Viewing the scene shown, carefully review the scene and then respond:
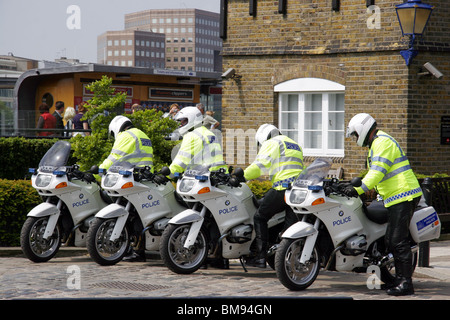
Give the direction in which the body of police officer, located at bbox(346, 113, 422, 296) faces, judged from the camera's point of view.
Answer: to the viewer's left

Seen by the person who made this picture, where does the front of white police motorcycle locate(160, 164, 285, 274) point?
facing the viewer and to the left of the viewer

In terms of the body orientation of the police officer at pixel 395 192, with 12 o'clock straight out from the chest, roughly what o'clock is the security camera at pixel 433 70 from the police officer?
The security camera is roughly at 3 o'clock from the police officer.

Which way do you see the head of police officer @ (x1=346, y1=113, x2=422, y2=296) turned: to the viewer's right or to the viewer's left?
to the viewer's left

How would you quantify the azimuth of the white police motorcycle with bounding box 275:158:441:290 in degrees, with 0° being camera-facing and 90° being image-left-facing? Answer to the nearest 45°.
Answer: approximately 45°

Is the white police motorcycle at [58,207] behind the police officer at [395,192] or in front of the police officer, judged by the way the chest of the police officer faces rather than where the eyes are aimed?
in front

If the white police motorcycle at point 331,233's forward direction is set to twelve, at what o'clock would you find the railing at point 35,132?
The railing is roughly at 3 o'clock from the white police motorcycle.

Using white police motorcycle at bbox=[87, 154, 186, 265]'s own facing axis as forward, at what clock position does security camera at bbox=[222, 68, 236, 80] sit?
The security camera is roughly at 5 o'clock from the white police motorcycle.

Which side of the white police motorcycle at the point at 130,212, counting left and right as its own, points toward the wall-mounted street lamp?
back

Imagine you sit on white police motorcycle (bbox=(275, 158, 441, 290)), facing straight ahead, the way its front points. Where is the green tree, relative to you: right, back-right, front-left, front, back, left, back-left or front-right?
right

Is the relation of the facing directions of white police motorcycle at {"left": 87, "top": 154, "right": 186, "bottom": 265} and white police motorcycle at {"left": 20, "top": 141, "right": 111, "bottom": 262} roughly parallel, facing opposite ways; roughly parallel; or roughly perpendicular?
roughly parallel

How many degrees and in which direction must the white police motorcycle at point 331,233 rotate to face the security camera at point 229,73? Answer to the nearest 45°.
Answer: approximately 135° to its right

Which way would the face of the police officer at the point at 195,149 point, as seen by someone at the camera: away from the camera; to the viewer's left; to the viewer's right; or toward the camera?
to the viewer's left

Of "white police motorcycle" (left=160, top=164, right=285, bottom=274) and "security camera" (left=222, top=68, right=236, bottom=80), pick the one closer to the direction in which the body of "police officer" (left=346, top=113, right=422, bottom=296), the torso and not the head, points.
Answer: the white police motorcycle

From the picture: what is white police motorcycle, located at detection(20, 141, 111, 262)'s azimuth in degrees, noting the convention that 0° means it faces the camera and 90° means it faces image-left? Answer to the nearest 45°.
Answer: approximately 45°
